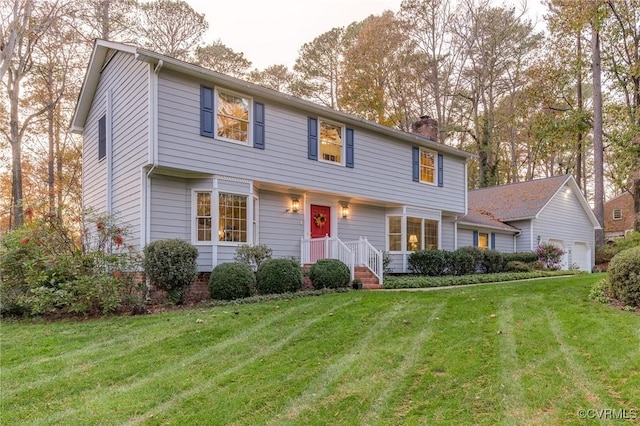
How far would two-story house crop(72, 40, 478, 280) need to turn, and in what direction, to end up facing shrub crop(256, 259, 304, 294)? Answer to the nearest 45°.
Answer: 0° — it already faces it

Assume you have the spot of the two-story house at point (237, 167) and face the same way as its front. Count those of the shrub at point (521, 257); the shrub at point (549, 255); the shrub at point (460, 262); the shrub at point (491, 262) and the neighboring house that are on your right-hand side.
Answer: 0

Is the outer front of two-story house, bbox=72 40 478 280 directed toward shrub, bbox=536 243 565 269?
no

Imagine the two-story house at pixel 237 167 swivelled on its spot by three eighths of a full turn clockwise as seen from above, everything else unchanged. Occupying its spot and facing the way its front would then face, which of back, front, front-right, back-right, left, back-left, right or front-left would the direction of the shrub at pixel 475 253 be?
back-right

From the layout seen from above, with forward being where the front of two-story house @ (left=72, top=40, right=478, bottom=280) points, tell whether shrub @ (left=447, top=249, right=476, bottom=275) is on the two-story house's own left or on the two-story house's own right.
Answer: on the two-story house's own left

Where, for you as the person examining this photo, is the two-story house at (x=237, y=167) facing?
facing the viewer and to the right of the viewer

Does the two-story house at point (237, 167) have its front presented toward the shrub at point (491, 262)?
no

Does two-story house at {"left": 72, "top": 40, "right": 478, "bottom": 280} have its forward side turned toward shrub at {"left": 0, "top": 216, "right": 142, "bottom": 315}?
no

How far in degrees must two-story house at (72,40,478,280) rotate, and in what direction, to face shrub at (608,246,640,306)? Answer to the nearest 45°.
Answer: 0° — it already faces it
